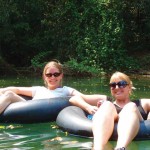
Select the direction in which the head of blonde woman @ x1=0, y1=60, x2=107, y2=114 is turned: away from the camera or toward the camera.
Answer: toward the camera

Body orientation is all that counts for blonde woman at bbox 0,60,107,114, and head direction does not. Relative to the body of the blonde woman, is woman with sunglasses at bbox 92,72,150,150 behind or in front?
in front

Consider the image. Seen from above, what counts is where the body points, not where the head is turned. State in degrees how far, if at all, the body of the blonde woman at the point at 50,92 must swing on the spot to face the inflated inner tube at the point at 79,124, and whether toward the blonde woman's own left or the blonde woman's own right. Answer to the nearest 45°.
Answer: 0° — they already face it

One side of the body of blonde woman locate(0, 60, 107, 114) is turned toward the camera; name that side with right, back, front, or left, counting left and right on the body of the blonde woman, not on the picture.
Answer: front
